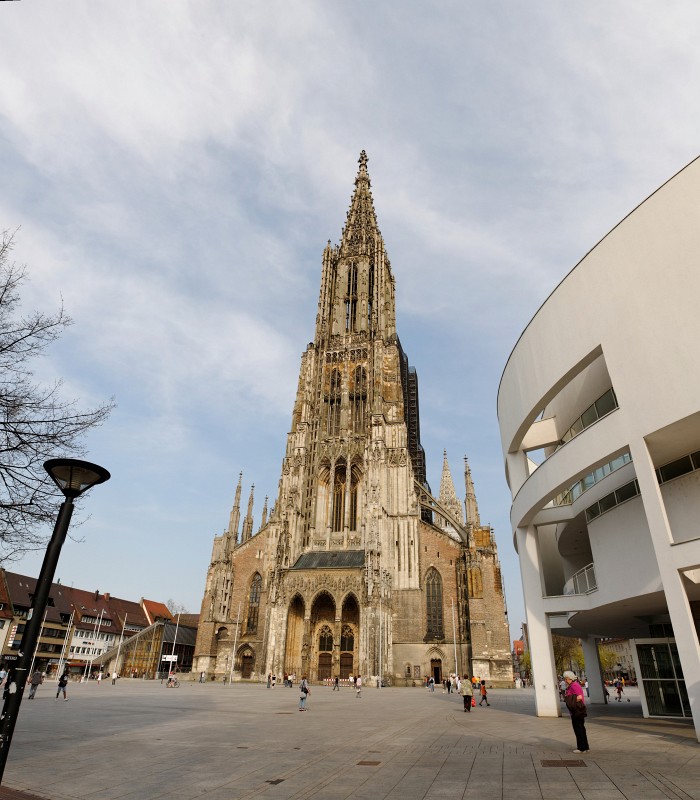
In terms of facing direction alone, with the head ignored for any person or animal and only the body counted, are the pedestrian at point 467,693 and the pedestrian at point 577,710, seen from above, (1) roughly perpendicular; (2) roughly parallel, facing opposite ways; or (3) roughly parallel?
roughly perpendicular

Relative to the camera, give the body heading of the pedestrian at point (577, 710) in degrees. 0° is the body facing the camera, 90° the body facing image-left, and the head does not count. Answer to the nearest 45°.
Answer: approximately 90°

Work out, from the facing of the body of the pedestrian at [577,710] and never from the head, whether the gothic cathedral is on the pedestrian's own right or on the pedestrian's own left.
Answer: on the pedestrian's own right

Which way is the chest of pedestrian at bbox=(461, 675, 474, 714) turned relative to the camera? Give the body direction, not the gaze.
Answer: away from the camera

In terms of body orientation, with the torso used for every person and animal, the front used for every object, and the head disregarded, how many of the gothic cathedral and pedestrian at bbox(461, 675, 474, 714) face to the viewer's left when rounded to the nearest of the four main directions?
0

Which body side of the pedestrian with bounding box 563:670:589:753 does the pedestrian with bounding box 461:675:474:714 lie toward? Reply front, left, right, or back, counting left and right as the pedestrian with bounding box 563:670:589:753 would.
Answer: right

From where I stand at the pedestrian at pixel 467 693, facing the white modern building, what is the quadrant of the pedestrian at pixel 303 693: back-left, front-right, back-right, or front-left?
back-right

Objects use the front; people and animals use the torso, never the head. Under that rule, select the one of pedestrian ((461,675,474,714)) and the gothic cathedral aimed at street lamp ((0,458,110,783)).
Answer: the gothic cathedral

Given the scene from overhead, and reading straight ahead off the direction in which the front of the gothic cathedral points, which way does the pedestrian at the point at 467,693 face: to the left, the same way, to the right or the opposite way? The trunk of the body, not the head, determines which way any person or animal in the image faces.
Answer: the opposite way

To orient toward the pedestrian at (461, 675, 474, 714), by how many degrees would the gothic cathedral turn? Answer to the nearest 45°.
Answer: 0° — it already faces them

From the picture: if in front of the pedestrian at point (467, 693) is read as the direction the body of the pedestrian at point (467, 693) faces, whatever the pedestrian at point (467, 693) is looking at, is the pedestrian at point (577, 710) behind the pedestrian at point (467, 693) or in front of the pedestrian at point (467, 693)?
behind

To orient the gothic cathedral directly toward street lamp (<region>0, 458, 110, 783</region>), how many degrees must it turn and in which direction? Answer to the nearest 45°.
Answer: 0° — it already faces it

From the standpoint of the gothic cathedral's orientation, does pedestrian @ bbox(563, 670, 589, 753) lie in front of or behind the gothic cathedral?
in front

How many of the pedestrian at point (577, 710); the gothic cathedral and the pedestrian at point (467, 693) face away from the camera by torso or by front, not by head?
1
